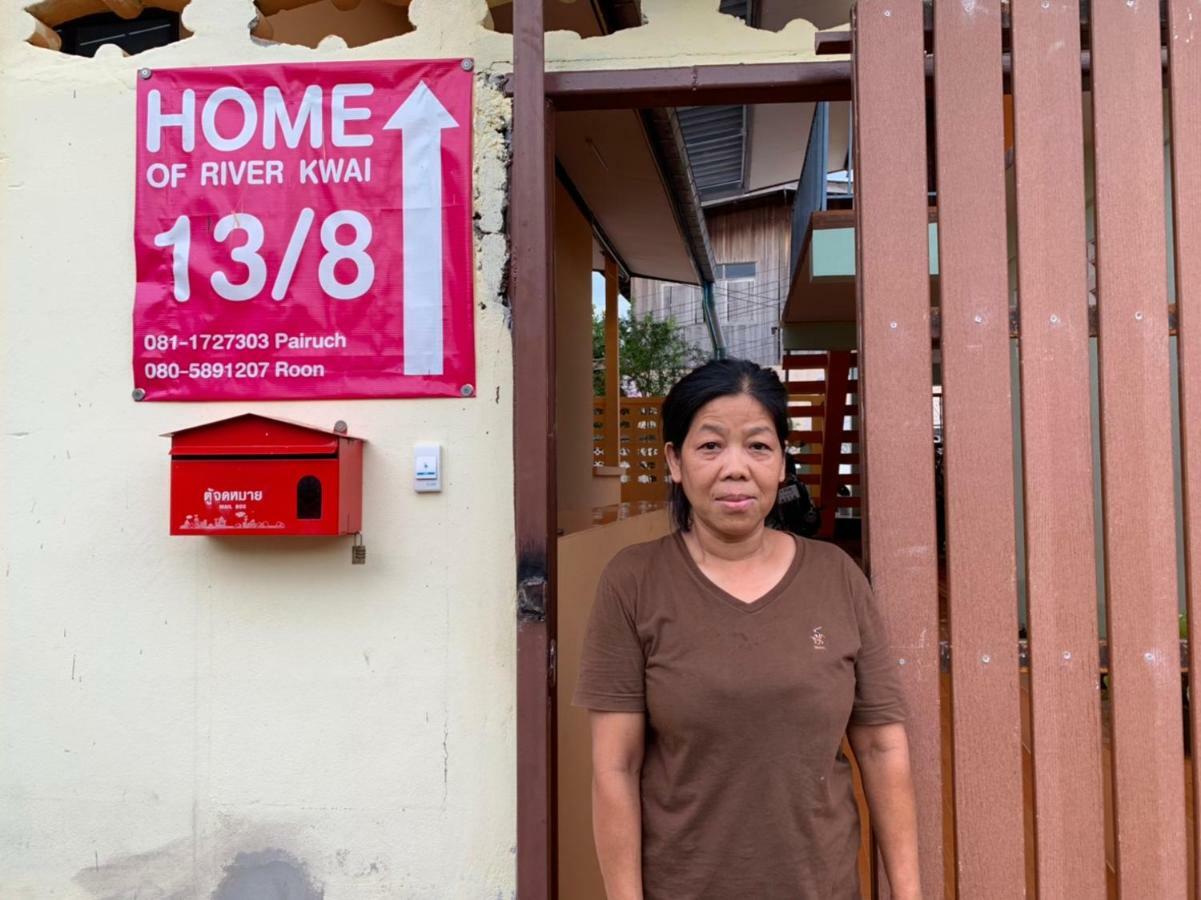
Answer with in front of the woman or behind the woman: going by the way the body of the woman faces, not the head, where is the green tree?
behind

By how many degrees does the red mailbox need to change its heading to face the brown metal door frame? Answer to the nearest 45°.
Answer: approximately 45° to its left

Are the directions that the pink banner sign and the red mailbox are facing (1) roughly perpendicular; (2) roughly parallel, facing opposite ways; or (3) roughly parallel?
roughly parallel

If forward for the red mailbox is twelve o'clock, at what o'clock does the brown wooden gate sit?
The brown wooden gate is roughly at 10 o'clock from the red mailbox.

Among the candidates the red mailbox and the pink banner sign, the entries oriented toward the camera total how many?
2

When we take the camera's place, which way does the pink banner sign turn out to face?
facing the viewer

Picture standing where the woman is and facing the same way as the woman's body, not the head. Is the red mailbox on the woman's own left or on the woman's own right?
on the woman's own right

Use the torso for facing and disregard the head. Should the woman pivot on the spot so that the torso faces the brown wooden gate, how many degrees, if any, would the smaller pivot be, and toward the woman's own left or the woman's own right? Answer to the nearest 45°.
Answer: approximately 135° to the woman's own left

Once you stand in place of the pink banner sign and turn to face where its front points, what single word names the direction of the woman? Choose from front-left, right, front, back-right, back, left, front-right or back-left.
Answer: front-left

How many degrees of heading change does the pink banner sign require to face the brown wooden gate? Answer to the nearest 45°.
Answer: approximately 45° to its left

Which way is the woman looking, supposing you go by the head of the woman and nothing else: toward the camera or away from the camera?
toward the camera

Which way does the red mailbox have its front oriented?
toward the camera

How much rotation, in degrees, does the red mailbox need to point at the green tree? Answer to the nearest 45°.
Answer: approximately 135° to its left
